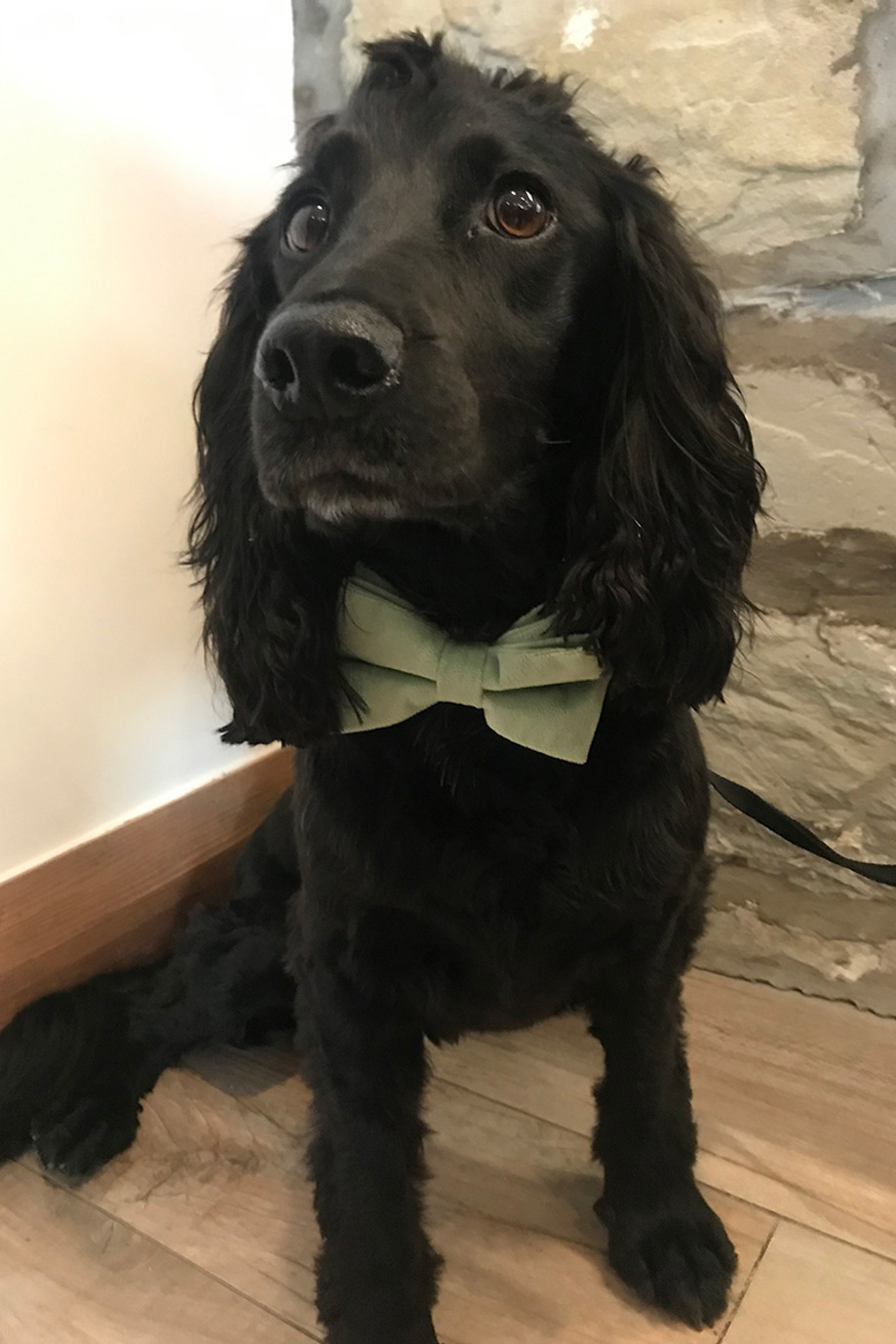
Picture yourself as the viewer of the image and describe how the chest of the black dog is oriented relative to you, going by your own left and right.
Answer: facing the viewer
